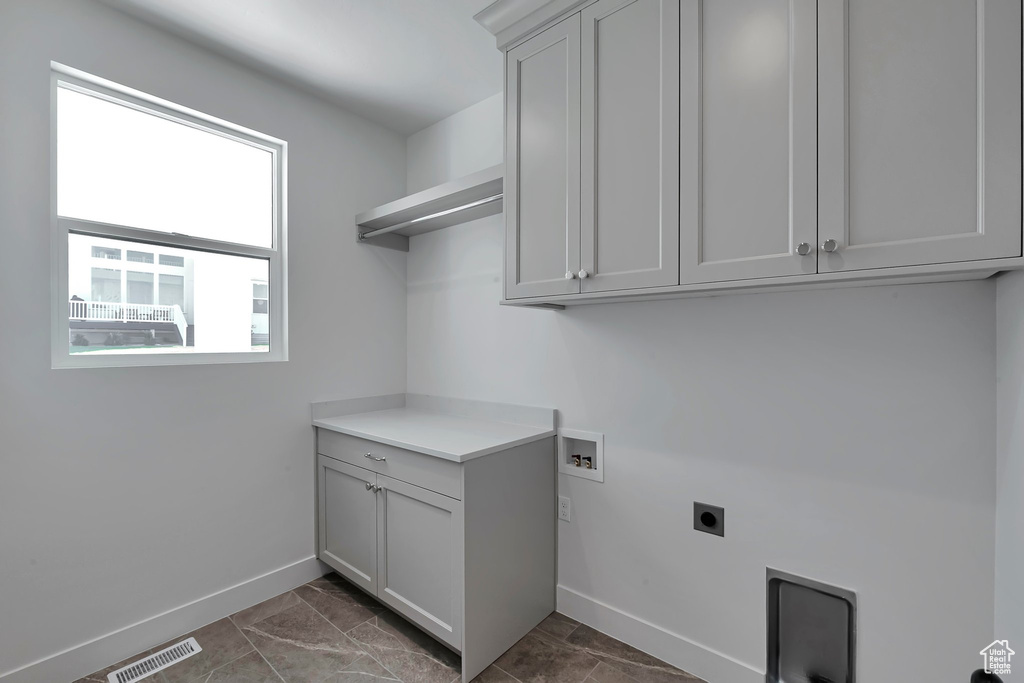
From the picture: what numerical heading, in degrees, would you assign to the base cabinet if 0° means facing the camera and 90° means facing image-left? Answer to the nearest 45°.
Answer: approximately 45°

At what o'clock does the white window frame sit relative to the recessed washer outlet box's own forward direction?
The white window frame is roughly at 1 o'clock from the recessed washer outlet box.

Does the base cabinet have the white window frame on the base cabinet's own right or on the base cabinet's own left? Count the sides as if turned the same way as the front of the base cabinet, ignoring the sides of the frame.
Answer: on the base cabinet's own right

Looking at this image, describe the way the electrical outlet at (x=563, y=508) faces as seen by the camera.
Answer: facing the viewer and to the left of the viewer

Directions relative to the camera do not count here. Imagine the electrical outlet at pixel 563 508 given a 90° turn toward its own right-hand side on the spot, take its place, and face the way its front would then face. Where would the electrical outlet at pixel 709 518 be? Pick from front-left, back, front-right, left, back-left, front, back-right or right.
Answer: back

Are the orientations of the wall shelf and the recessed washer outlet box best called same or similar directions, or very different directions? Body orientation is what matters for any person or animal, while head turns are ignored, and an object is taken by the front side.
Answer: same or similar directions

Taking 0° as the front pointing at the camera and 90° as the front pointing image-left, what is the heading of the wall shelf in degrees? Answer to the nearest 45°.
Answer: approximately 45°

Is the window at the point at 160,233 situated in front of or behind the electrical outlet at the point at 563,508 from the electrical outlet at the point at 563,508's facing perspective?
in front

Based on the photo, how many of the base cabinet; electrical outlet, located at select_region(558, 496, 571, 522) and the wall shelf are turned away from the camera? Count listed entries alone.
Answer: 0
